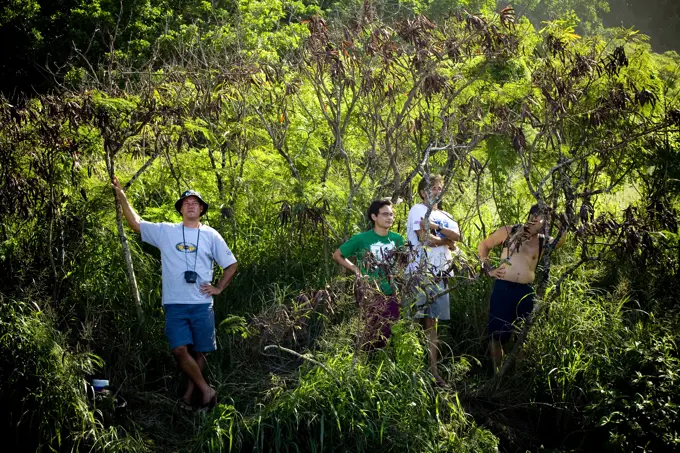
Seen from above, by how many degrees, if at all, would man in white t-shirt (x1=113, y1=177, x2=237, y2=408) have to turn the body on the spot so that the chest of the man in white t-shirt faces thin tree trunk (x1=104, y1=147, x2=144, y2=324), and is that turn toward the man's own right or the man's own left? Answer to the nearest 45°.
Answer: approximately 135° to the man's own right

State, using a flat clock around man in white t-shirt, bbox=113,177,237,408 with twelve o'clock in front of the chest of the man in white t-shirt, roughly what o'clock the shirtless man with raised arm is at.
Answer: The shirtless man with raised arm is roughly at 9 o'clock from the man in white t-shirt.

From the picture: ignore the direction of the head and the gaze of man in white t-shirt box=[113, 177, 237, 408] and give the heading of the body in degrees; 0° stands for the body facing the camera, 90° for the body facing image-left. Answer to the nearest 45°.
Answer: approximately 0°

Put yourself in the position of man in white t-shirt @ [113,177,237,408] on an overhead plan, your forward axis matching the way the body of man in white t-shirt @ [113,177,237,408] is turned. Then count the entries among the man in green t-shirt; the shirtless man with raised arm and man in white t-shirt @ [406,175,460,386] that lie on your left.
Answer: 3

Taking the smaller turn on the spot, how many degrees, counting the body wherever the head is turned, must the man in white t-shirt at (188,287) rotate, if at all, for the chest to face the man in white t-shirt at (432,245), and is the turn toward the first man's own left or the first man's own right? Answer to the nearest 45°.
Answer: approximately 90° to the first man's own left

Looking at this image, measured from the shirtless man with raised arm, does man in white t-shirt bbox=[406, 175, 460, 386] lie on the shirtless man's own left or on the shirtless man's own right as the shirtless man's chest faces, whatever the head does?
on the shirtless man's own right

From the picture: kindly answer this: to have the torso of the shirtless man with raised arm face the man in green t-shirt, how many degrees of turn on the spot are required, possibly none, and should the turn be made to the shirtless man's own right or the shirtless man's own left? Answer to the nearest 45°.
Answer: approximately 90° to the shirtless man's own right
